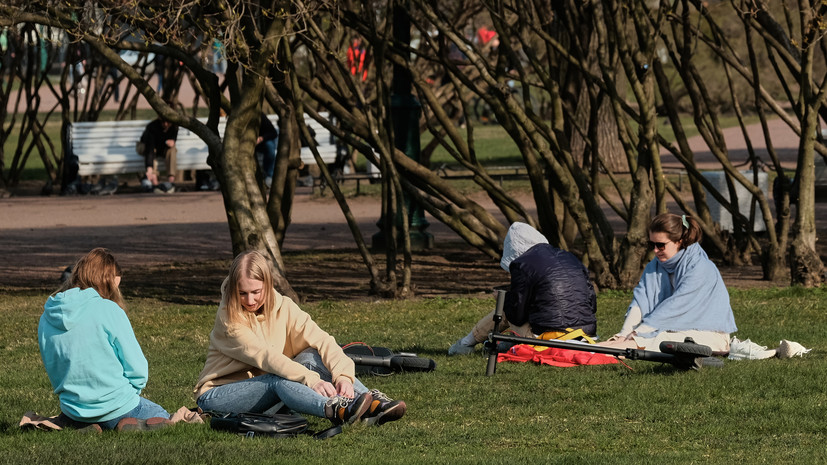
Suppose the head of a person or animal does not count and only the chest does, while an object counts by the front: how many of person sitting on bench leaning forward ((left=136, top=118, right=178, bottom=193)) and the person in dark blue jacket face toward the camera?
1

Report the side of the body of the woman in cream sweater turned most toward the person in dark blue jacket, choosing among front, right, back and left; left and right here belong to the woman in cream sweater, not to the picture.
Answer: left

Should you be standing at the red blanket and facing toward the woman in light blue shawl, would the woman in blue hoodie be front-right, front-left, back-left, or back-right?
back-right

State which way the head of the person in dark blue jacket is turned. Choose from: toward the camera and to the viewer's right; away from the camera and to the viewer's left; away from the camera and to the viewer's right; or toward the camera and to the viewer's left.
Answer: away from the camera and to the viewer's left

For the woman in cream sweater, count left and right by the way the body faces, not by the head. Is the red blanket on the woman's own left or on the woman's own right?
on the woman's own left

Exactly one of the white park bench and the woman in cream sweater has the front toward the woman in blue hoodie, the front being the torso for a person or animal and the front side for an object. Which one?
the white park bench

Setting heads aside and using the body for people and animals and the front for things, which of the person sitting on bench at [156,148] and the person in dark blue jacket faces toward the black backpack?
the person sitting on bench
